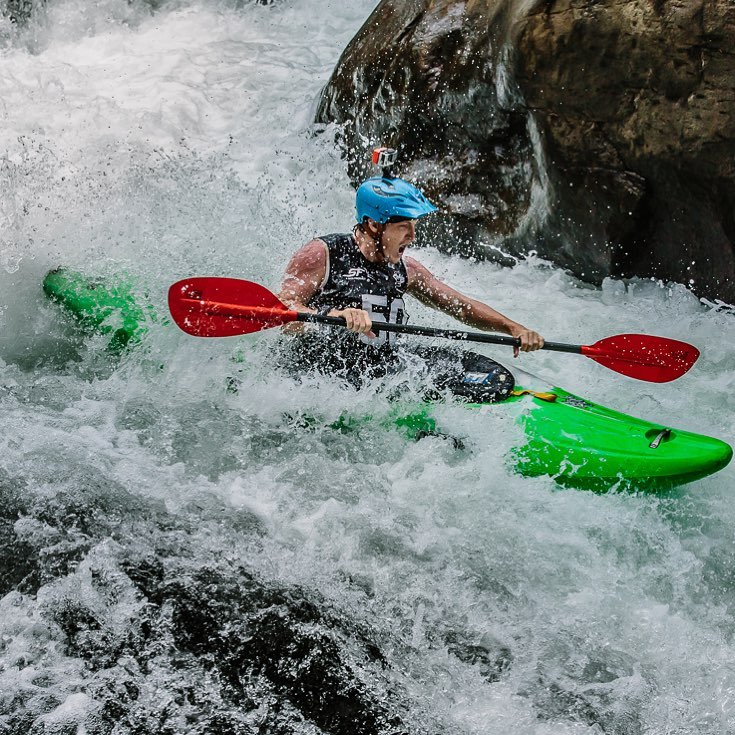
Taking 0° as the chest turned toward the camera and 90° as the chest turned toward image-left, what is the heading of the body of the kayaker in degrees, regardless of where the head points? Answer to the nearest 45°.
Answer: approximately 315°

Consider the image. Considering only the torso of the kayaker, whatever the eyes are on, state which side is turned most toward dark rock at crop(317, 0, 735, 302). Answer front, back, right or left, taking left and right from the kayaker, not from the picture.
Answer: left
